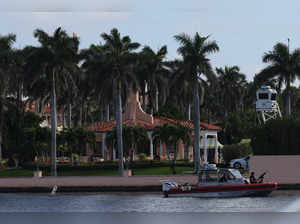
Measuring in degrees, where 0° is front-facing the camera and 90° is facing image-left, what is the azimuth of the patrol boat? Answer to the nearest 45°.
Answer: approximately 270°
